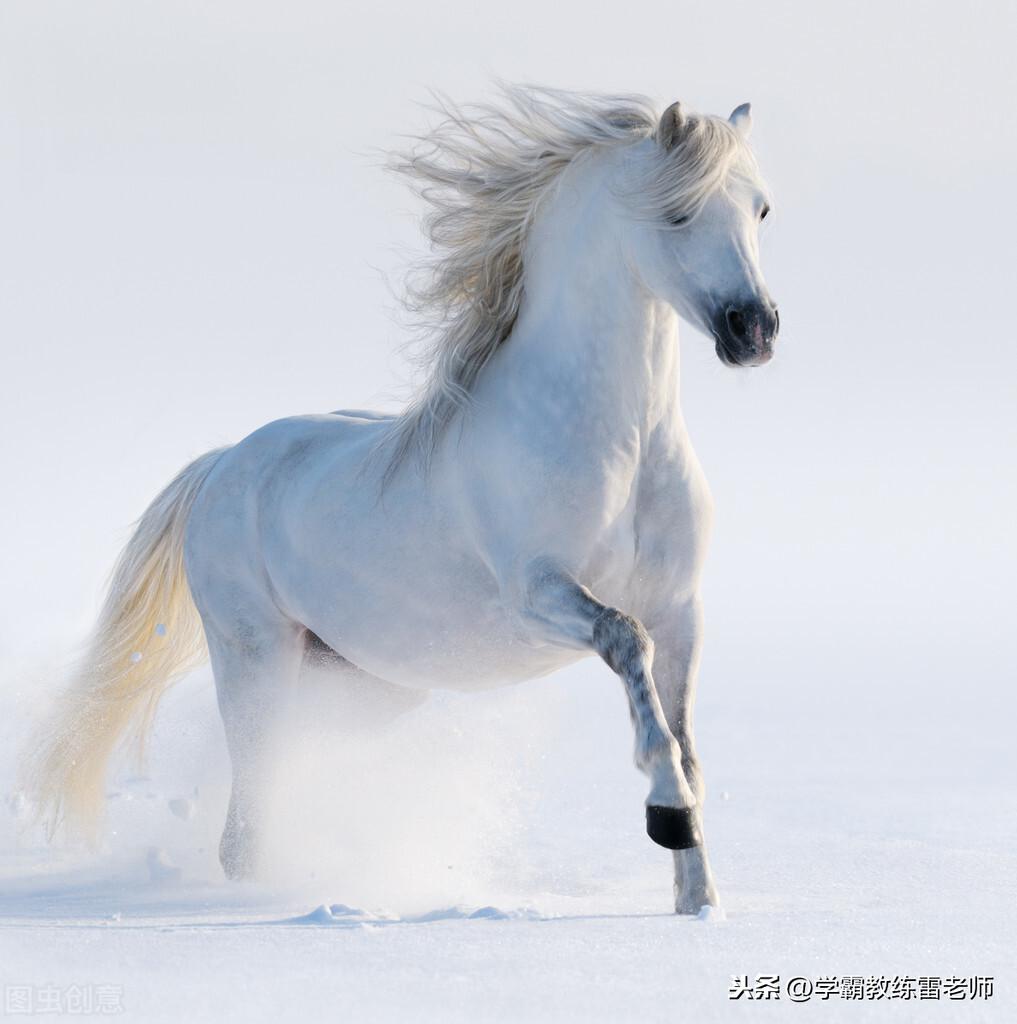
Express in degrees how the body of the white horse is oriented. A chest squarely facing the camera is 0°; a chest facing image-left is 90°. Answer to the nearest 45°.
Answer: approximately 315°
